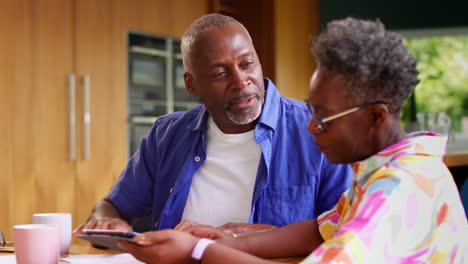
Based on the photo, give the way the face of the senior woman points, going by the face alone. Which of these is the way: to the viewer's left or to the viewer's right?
to the viewer's left

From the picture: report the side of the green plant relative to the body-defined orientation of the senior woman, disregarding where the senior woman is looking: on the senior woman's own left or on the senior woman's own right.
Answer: on the senior woman's own right

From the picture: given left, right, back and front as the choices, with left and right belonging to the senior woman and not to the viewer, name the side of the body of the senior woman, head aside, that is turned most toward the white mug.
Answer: front

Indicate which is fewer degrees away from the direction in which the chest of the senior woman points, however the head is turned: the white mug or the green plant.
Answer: the white mug

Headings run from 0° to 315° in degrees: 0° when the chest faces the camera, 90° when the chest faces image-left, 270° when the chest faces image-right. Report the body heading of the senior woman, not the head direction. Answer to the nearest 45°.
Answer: approximately 90°
